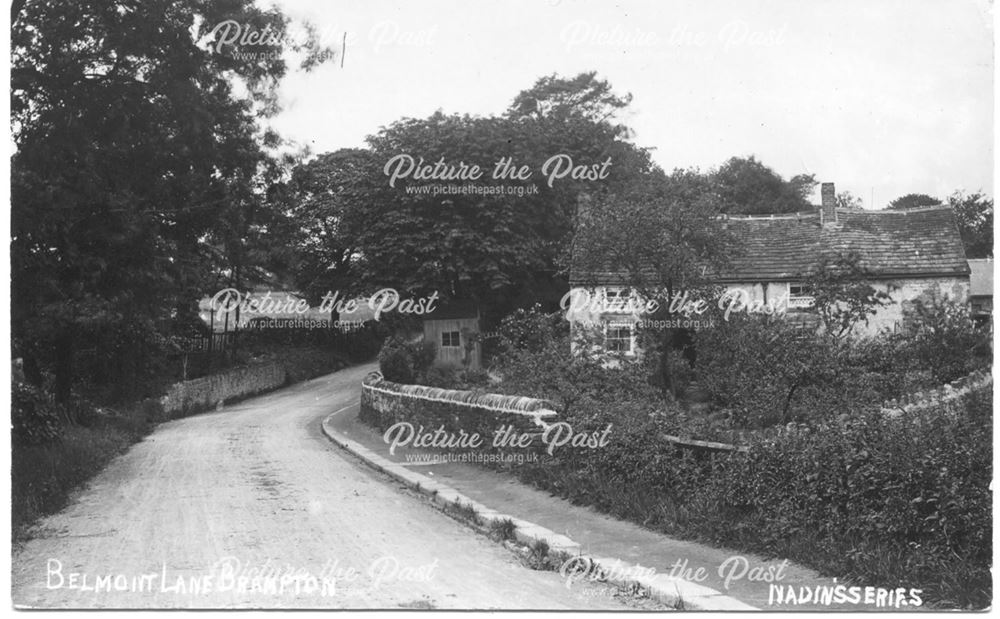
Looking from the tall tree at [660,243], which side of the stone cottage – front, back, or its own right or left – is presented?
front

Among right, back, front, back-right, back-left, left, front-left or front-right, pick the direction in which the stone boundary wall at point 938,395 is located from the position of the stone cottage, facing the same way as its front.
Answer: front

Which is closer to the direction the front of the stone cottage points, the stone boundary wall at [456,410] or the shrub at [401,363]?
the stone boundary wall

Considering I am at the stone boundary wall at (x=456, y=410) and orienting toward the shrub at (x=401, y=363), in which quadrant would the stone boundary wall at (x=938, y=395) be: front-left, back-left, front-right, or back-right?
back-right

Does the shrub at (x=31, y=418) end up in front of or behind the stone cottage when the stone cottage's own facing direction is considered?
in front

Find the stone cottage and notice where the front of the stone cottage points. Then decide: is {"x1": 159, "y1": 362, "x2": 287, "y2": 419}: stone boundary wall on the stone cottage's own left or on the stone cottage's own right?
on the stone cottage's own right

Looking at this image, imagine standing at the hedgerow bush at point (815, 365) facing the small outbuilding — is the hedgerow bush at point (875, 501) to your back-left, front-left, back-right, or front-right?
back-left

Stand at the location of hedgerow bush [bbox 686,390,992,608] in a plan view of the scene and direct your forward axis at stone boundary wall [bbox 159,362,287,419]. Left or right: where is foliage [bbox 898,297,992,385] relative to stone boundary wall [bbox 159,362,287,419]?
right

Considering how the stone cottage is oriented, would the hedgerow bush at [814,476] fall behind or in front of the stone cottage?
in front

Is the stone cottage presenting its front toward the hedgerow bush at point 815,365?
yes

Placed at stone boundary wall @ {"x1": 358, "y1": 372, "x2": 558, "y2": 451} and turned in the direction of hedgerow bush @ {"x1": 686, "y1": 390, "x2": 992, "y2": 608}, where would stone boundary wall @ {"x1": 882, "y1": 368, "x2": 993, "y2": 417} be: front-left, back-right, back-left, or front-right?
front-left

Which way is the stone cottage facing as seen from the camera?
toward the camera

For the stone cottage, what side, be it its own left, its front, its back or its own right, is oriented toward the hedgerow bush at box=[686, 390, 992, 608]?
front
